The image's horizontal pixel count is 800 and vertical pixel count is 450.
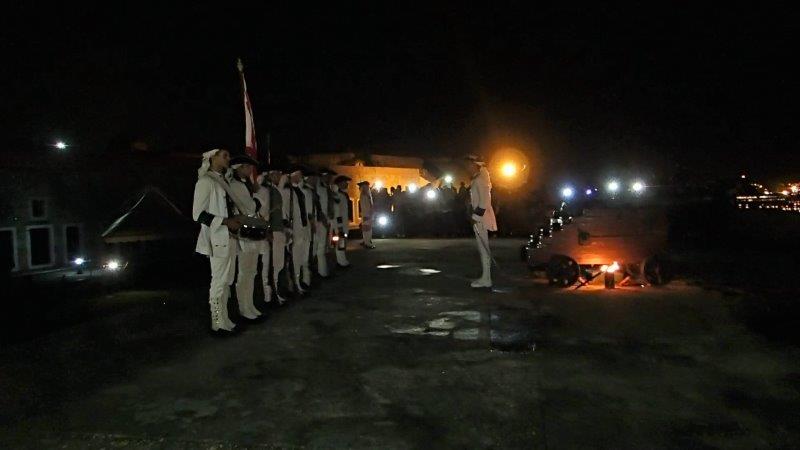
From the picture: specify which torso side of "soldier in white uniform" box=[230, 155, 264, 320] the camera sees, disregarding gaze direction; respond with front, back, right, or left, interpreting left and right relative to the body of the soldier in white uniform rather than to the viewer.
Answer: right

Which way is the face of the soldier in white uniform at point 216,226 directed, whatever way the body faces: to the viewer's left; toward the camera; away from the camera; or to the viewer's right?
to the viewer's right

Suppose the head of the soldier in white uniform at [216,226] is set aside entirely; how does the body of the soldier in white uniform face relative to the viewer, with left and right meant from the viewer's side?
facing to the right of the viewer

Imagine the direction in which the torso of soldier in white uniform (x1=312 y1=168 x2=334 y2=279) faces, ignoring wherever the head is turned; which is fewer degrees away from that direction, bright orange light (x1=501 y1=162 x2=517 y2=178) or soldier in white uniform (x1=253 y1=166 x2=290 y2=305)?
the bright orange light

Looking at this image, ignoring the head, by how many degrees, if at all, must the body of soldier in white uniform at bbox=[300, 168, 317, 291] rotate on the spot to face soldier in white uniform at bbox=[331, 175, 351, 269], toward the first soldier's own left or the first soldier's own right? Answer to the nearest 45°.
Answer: approximately 90° to the first soldier's own left

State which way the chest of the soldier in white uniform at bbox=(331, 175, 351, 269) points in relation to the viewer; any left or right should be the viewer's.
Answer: facing to the right of the viewer

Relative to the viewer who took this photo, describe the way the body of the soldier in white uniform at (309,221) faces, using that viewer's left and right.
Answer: facing to the right of the viewer

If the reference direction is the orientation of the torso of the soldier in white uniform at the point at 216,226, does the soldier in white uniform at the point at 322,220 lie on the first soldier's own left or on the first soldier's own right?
on the first soldier's own left

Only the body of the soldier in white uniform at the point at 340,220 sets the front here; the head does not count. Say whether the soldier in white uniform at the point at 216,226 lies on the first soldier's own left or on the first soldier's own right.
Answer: on the first soldier's own right

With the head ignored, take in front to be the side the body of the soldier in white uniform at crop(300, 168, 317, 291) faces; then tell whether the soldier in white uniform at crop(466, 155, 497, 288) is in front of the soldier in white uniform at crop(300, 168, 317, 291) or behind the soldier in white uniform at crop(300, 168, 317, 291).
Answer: in front

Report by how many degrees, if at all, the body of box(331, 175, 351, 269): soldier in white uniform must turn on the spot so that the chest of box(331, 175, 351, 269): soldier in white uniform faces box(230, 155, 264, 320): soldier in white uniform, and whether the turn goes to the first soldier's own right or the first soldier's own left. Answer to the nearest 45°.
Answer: approximately 90° to the first soldier's own right

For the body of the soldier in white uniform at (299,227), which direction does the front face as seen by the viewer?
to the viewer's right

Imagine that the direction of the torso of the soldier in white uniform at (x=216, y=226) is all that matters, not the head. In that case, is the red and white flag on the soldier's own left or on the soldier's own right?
on the soldier's own left
